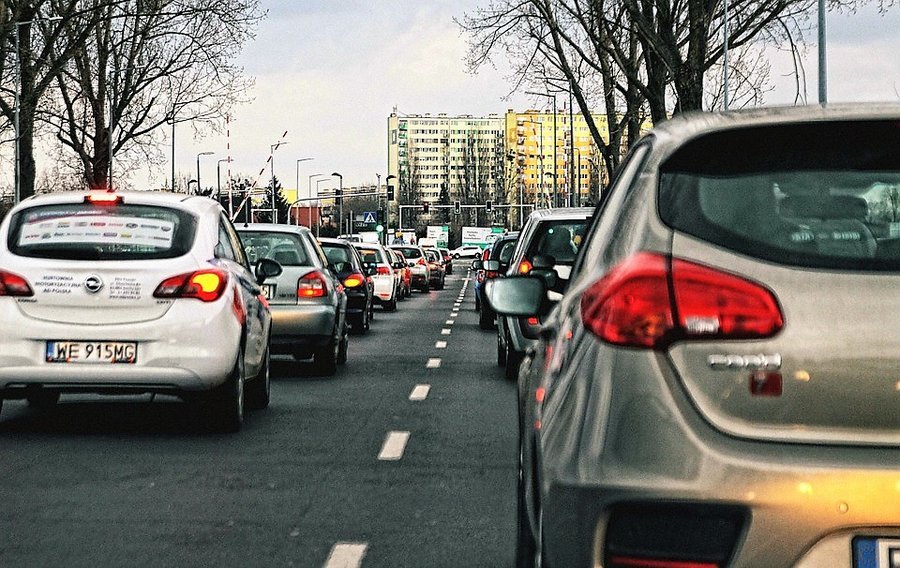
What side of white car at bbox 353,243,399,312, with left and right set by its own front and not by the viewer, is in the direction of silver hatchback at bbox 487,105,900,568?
back

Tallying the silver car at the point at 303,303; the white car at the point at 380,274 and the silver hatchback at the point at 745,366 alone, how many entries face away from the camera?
3

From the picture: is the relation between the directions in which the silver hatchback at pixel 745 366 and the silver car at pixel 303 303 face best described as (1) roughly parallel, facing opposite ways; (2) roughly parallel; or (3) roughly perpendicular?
roughly parallel

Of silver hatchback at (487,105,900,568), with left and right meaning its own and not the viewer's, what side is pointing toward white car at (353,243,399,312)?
front

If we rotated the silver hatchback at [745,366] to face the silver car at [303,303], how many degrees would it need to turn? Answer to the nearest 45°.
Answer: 0° — it already faces it

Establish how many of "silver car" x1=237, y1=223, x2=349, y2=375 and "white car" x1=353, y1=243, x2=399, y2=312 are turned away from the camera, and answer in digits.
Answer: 2

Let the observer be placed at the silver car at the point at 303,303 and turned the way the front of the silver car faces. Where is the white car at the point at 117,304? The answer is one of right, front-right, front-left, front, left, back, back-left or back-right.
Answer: back

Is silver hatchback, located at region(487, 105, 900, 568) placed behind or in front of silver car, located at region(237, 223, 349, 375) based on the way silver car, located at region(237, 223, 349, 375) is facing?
behind

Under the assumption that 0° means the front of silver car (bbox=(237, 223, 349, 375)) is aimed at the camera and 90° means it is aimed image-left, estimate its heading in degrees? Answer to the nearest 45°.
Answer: approximately 180°

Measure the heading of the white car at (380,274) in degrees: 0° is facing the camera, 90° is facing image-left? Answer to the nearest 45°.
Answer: approximately 180°

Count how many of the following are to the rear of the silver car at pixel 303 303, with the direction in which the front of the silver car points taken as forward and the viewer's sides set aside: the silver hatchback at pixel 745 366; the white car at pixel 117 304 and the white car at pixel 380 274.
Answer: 2

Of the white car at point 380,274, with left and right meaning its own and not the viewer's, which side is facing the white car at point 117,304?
back

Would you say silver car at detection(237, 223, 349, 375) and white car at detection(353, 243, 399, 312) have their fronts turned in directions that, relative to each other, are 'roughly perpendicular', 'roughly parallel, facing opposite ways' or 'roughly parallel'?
roughly parallel

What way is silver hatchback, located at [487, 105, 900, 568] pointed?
away from the camera
